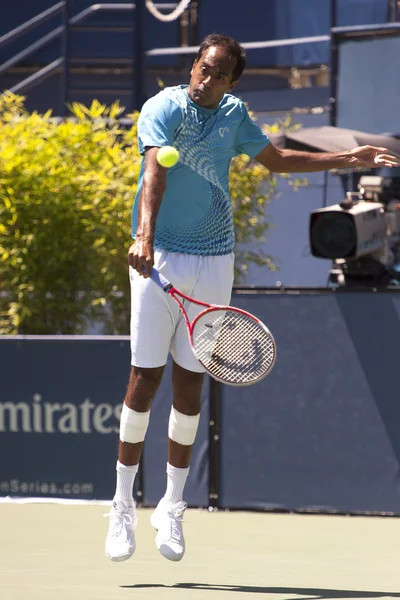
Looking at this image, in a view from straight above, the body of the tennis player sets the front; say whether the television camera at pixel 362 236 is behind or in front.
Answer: behind

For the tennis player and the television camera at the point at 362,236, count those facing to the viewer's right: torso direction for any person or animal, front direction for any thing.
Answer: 0

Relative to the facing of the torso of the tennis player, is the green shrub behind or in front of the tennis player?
behind

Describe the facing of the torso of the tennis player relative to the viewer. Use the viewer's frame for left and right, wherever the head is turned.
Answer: facing the viewer

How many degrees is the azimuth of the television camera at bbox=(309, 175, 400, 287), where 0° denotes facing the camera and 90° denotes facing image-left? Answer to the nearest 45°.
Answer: approximately 45°

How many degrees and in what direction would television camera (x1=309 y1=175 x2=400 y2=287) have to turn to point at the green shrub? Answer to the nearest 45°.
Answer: approximately 45° to its right

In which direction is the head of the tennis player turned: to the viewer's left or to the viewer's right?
to the viewer's left
